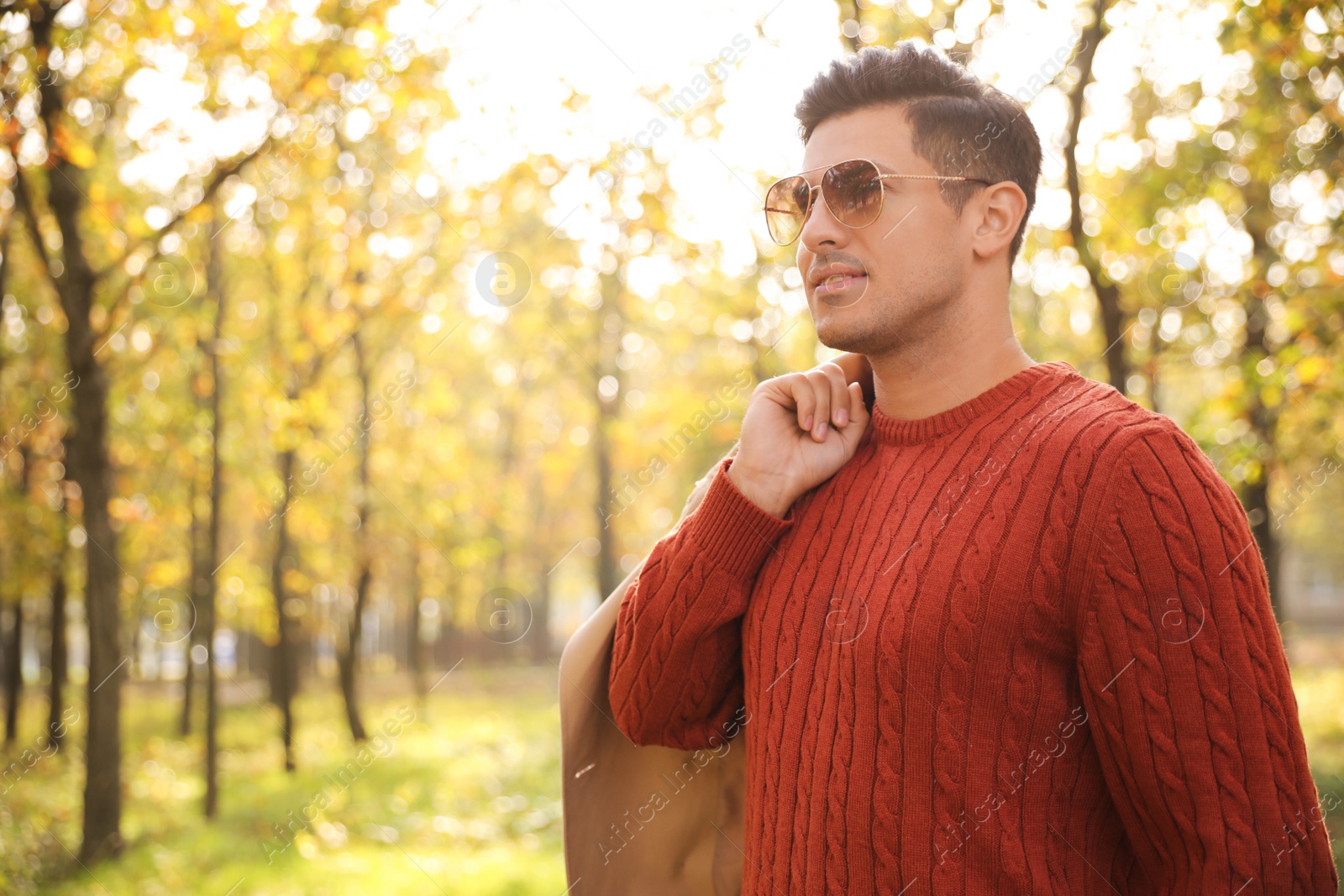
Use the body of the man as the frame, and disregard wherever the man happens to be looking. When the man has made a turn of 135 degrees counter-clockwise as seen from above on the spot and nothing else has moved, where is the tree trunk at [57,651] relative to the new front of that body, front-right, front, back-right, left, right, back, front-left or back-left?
back-left

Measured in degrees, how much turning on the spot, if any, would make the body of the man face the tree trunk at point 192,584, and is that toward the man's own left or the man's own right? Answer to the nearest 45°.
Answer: approximately 90° to the man's own right

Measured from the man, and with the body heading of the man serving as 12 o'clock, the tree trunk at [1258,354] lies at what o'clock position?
The tree trunk is roughly at 5 o'clock from the man.

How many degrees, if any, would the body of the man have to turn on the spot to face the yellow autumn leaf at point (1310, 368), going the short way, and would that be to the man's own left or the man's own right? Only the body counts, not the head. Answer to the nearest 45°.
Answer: approximately 135° to the man's own right

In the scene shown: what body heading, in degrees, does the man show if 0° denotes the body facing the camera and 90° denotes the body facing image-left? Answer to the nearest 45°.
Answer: approximately 45°

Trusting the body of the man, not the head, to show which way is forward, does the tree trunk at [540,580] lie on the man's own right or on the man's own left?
on the man's own right

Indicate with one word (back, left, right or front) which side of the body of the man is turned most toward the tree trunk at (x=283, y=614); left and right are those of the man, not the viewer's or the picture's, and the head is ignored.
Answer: right

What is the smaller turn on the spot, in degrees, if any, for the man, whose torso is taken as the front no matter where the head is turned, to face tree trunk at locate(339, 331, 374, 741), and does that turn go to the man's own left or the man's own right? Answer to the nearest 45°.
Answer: approximately 90° to the man's own right

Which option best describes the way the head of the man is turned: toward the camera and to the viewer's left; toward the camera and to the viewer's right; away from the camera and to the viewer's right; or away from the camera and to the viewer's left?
toward the camera and to the viewer's left

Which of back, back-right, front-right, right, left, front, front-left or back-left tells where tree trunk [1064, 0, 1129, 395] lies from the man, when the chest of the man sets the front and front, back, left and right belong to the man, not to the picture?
back-right

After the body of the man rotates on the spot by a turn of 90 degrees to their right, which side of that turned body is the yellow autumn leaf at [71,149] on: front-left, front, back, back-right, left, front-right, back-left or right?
front

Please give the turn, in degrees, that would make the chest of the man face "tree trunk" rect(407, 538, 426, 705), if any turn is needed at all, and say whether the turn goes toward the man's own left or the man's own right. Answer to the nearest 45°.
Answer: approximately 90° to the man's own right

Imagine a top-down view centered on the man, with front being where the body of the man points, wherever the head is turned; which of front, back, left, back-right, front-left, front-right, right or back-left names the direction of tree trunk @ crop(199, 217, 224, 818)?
right
